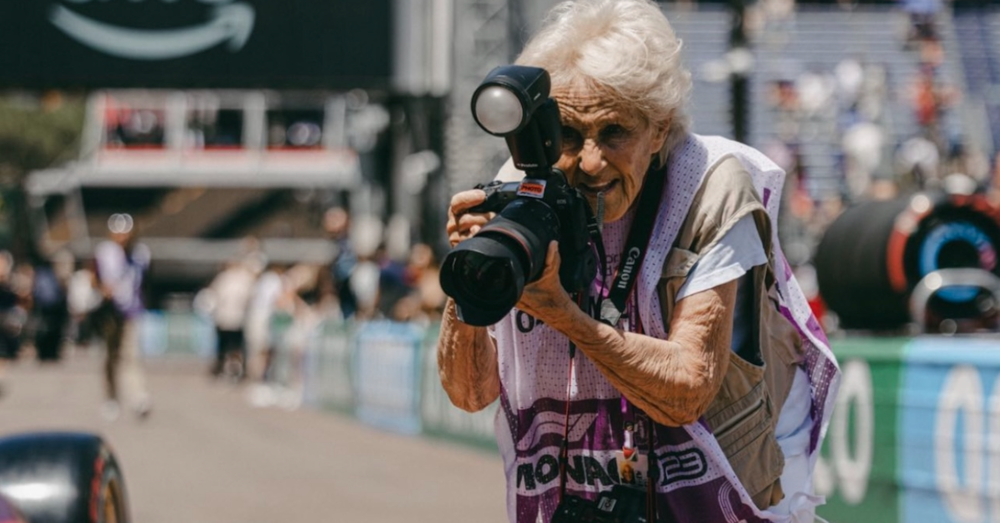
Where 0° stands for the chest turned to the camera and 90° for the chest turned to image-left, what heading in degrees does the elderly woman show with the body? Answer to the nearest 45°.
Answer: approximately 45°

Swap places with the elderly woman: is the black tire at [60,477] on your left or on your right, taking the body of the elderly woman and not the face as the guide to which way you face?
on your right

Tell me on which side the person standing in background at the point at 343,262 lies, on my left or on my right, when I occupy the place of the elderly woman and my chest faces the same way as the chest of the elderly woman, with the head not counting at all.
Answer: on my right
